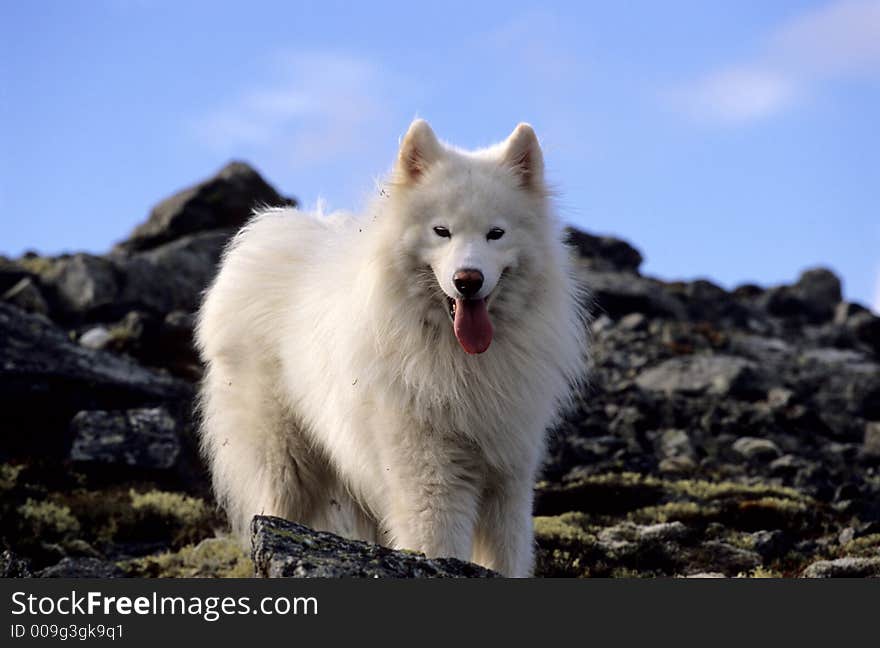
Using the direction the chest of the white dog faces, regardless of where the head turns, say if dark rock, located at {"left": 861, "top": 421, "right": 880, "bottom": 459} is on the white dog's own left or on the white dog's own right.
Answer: on the white dog's own left

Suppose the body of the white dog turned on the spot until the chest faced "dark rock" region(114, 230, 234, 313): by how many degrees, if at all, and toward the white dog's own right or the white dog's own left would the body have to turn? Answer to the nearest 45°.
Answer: approximately 135° to the white dog's own left

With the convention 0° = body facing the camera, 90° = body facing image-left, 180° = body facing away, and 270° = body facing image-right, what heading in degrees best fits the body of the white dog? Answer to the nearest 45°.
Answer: approximately 315°

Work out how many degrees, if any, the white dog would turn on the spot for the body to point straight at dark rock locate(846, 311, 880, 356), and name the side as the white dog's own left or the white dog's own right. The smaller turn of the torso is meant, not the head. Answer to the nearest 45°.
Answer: approximately 90° to the white dog's own left

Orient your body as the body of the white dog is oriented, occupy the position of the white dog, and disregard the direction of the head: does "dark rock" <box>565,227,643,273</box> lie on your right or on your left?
on your left

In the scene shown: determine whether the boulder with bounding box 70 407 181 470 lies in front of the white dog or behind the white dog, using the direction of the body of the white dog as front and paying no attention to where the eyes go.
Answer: behind

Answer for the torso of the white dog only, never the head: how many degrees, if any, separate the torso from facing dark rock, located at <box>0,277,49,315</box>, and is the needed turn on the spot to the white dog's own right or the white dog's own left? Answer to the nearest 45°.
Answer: approximately 180°
